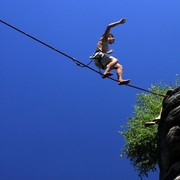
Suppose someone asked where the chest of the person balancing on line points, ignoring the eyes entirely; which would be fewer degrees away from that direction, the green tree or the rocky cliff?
the rocky cliff

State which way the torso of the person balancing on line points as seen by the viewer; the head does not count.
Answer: to the viewer's right

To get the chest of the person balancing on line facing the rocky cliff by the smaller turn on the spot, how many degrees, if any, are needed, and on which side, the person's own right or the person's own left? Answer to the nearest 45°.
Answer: approximately 45° to the person's own left
